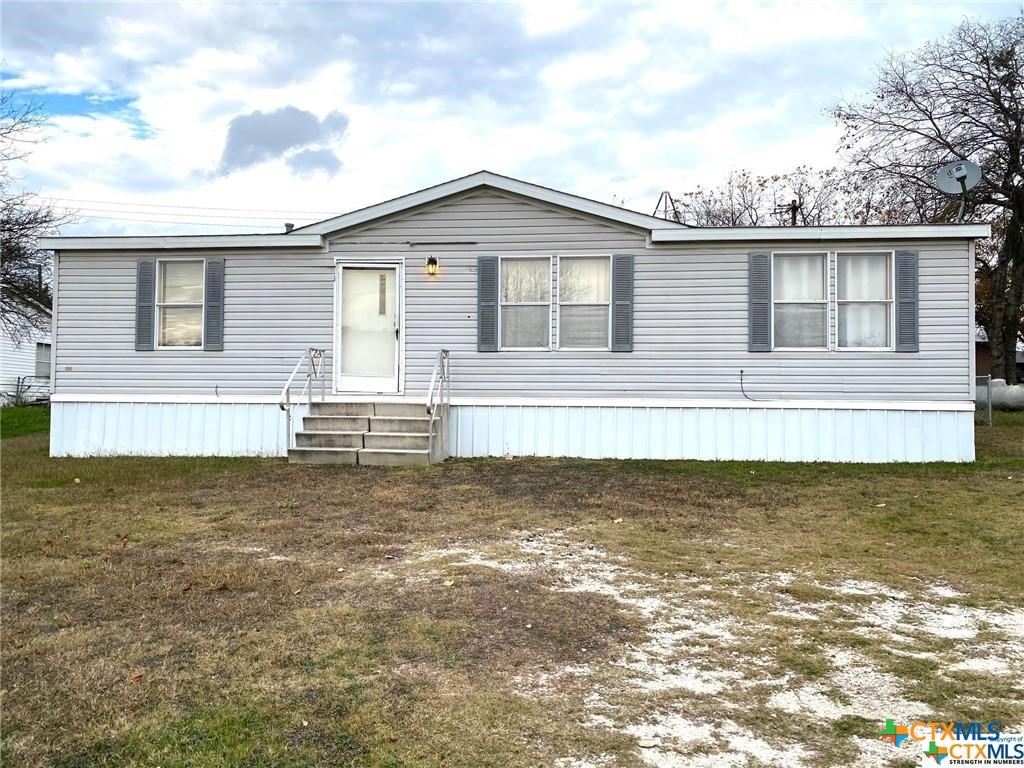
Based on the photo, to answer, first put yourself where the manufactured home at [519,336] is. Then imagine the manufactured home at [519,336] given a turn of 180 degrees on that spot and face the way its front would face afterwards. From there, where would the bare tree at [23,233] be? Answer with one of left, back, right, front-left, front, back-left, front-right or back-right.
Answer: front-left

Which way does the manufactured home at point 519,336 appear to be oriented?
toward the camera

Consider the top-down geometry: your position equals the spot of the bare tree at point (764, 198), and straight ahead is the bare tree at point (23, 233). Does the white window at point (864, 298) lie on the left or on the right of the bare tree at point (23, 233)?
left

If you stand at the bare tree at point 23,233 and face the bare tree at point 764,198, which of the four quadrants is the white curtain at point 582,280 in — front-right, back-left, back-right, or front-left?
front-right

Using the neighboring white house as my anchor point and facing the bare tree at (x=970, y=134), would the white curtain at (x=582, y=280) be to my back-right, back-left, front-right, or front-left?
front-right

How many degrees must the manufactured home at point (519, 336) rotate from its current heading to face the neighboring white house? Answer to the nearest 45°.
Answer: approximately 135° to its right

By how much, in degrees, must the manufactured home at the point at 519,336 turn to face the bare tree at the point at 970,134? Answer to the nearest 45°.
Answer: approximately 135° to its left
